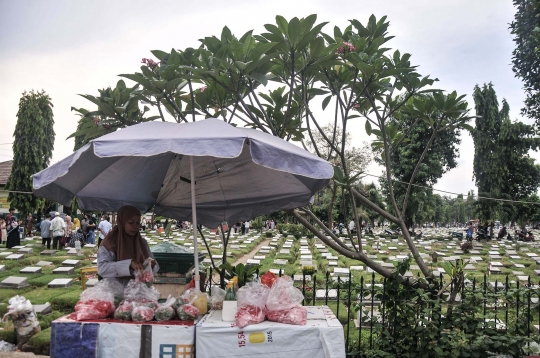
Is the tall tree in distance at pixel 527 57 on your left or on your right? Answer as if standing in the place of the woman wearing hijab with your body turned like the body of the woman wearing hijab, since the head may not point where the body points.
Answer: on your left

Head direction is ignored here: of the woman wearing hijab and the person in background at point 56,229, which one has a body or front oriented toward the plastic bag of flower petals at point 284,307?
the woman wearing hijab

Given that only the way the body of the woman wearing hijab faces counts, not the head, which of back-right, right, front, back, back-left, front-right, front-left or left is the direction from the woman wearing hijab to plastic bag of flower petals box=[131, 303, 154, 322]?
front-right

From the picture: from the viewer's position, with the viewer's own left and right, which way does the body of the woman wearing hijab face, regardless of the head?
facing the viewer and to the right of the viewer

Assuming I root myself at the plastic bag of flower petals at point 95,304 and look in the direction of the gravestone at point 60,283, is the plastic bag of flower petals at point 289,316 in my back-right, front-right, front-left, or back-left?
back-right

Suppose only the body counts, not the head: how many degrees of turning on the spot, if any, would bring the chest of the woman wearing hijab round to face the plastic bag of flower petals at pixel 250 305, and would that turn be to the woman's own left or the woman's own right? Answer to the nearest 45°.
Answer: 0° — they already face it

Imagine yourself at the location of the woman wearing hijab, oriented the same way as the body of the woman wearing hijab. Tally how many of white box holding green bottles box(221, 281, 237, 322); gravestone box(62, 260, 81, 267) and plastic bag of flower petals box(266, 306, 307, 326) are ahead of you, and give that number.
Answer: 2
